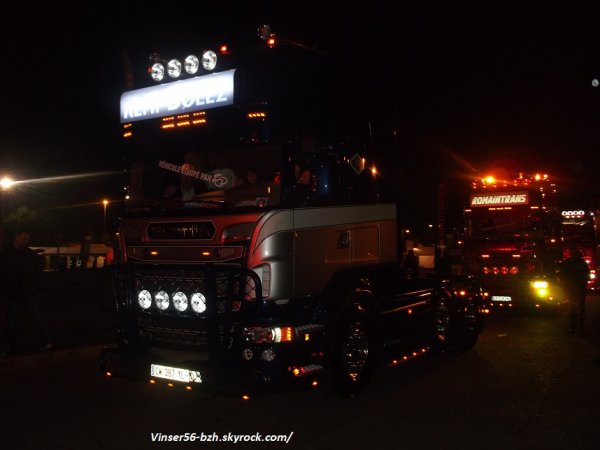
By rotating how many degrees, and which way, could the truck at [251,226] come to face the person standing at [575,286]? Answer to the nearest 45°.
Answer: approximately 180°

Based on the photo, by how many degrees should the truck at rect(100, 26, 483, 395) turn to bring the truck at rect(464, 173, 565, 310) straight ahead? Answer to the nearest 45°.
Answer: approximately 180°

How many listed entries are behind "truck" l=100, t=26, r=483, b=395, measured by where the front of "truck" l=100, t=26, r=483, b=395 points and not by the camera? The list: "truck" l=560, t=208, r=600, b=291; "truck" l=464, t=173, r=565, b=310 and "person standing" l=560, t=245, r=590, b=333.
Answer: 3

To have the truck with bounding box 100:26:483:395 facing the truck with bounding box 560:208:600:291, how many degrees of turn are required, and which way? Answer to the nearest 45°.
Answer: approximately 180°

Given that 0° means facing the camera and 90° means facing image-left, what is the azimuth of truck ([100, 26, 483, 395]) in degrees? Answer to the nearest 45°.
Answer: approximately 45°

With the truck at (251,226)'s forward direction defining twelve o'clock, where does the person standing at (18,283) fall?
The person standing is roughly at 3 o'clock from the truck.
